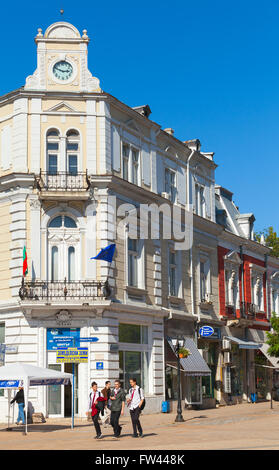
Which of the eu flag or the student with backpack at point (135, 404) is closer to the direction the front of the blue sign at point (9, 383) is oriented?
the student with backpack

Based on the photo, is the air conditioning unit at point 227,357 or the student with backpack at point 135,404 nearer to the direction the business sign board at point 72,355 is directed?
the student with backpack

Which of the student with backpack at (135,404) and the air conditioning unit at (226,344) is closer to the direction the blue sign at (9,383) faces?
the student with backpack

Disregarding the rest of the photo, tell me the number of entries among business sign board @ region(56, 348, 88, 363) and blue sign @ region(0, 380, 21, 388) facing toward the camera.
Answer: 2

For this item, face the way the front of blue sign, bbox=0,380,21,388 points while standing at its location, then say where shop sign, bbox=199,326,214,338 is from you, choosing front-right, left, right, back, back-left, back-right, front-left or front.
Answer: back-left

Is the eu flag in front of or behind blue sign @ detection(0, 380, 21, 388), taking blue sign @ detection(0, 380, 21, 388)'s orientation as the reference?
behind

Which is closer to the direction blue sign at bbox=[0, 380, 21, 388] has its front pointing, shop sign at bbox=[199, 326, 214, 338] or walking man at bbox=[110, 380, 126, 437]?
the walking man

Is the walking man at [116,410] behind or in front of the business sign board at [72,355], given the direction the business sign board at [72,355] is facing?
in front

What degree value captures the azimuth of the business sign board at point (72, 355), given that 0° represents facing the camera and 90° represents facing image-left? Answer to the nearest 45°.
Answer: approximately 0°

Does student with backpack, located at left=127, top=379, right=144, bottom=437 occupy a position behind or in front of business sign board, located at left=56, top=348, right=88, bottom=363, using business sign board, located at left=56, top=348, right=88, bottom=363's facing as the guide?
in front
